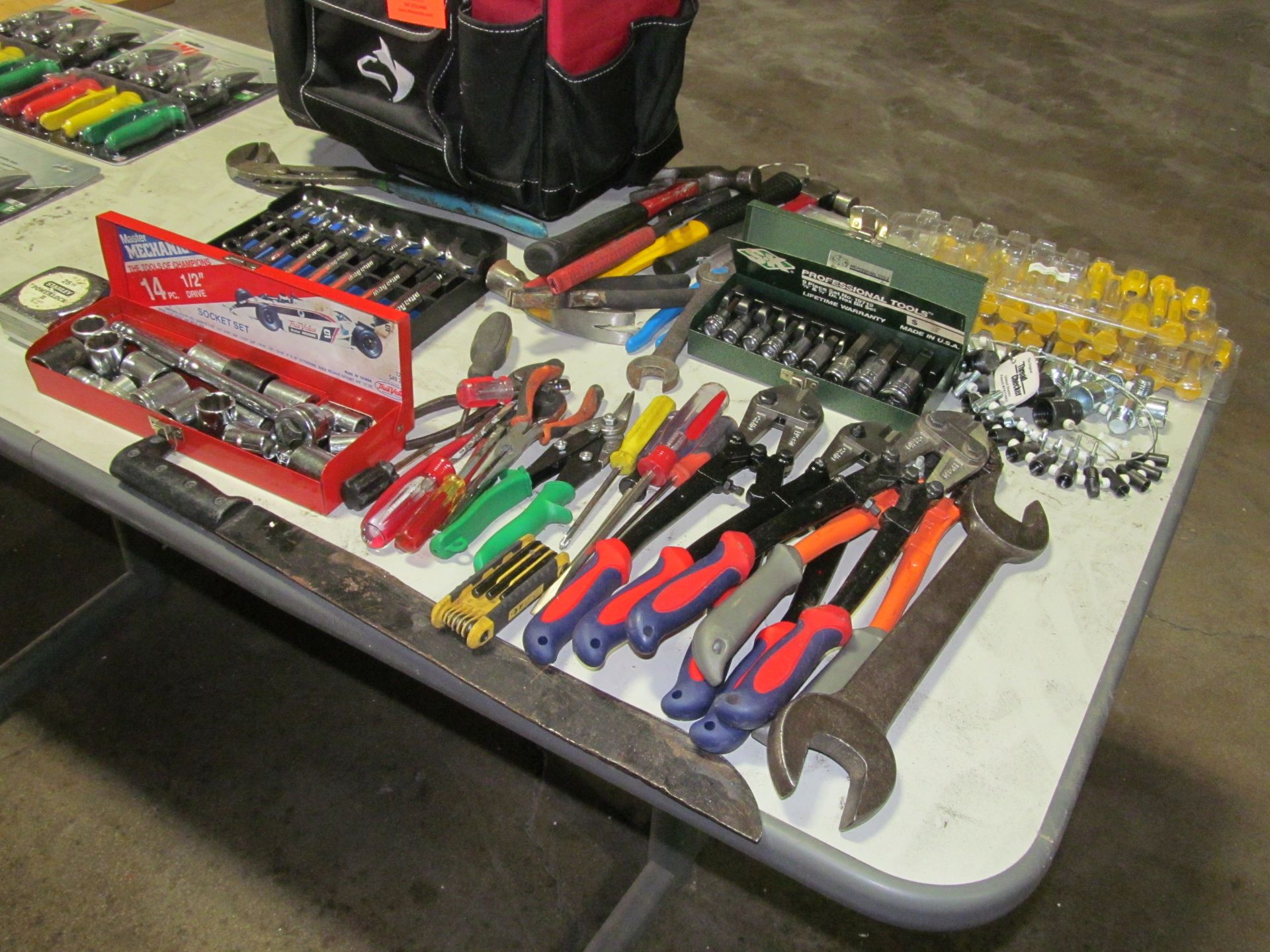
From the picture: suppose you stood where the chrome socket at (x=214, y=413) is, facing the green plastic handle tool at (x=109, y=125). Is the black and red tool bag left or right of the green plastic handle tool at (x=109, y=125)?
right

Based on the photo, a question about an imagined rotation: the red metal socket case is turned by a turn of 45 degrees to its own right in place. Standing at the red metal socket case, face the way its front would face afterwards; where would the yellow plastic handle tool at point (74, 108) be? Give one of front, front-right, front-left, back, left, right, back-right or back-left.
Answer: right

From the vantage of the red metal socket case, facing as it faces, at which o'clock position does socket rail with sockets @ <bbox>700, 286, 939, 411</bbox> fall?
The socket rail with sockets is roughly at 8 o'clock from the red metal socket case.

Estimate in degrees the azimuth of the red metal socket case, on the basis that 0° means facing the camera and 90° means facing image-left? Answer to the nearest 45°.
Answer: approximately 45°

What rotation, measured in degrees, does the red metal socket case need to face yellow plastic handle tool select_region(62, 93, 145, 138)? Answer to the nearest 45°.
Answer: approximately 135° to its right

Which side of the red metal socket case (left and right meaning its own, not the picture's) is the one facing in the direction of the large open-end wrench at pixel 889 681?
left

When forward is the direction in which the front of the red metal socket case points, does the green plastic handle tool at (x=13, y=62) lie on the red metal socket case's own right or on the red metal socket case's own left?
on the red metal socket case's own right

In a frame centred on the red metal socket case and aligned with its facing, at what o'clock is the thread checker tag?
The thread checker tag is roughly at 8 o'clock from the red metal socket case.

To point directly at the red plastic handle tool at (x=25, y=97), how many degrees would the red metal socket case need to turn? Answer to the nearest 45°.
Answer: approximately 135° to its right
